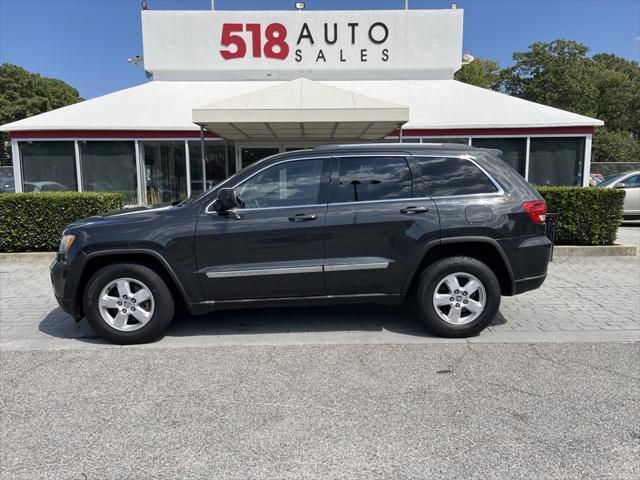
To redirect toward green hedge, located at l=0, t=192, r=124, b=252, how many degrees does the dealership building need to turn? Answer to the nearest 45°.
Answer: approximately 45° to its right

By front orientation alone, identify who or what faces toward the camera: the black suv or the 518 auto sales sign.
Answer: the 518 auto sales sign

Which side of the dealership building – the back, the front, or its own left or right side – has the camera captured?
front

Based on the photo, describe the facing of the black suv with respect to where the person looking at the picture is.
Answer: facing to the left of the viewer

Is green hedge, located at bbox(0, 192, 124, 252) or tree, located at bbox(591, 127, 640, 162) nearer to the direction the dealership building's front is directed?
the green hedge

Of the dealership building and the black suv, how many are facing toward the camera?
1

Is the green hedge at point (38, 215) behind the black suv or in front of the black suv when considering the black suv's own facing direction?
in front

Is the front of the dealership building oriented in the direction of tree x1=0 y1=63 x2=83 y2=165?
no

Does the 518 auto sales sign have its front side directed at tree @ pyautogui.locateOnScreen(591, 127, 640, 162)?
no

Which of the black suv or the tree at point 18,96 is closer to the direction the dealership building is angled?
the black suv

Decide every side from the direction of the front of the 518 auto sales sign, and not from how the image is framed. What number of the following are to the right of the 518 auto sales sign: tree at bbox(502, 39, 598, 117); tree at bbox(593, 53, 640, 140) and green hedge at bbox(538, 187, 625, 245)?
0

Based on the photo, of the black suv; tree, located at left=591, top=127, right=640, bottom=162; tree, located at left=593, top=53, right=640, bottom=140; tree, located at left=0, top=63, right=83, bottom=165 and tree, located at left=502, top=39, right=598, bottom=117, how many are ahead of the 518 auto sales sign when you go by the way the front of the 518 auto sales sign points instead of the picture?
1

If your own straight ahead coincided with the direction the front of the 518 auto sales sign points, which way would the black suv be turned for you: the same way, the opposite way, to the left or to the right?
to the right

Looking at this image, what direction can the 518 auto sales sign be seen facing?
toward the camera

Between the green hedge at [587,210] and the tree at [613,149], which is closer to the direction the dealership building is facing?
the green hedge

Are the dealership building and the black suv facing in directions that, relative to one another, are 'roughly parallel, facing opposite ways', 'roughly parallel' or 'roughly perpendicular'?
roughly perpendicular

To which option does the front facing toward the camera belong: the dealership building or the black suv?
the dealership building
